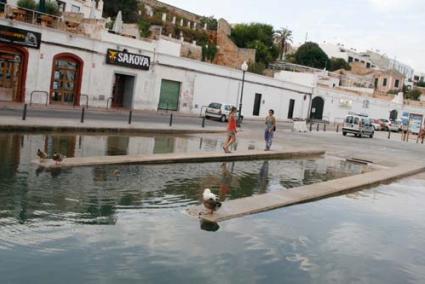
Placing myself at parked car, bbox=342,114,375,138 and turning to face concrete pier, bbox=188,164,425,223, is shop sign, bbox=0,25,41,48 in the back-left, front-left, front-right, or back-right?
front-right

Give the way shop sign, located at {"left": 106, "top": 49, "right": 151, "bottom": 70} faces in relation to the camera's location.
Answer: facing the viewer and to the right of the viewer

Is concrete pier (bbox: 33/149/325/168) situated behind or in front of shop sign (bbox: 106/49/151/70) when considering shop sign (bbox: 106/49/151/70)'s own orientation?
in front

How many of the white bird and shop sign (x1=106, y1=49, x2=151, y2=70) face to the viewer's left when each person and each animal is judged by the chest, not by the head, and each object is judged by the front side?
1

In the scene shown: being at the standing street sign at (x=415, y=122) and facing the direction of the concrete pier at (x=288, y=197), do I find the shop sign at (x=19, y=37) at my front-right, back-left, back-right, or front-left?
front-right

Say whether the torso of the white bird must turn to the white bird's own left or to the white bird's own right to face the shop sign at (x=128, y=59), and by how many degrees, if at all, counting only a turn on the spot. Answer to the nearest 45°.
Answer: approximately 90° to the white bird's own right

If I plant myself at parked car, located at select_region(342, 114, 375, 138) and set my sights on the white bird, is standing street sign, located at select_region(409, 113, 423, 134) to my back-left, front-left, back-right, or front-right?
back-left

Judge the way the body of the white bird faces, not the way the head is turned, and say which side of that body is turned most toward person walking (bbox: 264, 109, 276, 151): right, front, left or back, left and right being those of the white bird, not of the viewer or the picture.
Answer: right

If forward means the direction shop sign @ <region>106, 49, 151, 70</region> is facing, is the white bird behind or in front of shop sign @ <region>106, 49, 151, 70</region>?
in front

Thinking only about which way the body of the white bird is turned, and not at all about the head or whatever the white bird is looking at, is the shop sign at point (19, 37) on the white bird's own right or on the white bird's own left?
on the white bird's own right

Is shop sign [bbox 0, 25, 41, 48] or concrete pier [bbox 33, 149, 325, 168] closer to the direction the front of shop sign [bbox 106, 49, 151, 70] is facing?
the concrete pier

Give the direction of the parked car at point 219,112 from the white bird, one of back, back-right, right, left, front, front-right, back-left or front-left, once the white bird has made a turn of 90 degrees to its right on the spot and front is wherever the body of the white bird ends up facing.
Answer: front

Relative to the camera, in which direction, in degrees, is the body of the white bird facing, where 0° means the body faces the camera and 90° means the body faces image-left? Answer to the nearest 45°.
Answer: approximately 90°

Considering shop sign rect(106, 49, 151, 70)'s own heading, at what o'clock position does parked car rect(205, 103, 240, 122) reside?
The parked car is roughly at 10 o'clock from the shop sign.

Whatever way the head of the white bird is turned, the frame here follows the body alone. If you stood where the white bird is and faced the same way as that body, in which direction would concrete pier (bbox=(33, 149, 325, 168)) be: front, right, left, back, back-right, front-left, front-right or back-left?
right

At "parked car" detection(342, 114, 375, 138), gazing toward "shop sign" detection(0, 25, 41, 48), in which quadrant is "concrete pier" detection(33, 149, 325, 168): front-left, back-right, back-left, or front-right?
front-left

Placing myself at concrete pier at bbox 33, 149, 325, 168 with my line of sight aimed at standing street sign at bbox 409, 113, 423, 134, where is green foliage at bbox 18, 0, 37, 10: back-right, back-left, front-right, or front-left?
front-left
